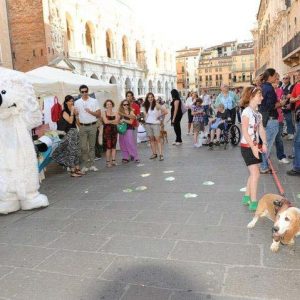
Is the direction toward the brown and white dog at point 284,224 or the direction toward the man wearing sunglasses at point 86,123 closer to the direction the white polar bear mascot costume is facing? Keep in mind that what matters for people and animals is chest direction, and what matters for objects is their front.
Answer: the brown and white dog

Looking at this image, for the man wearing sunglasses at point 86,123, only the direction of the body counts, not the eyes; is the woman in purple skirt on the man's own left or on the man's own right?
on the man's own left

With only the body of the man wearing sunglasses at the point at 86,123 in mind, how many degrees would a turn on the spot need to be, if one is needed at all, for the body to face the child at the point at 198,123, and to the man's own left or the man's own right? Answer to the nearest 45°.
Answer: approximately 135° to the man's own left

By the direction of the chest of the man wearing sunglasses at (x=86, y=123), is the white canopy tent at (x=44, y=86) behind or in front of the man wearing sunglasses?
behind
